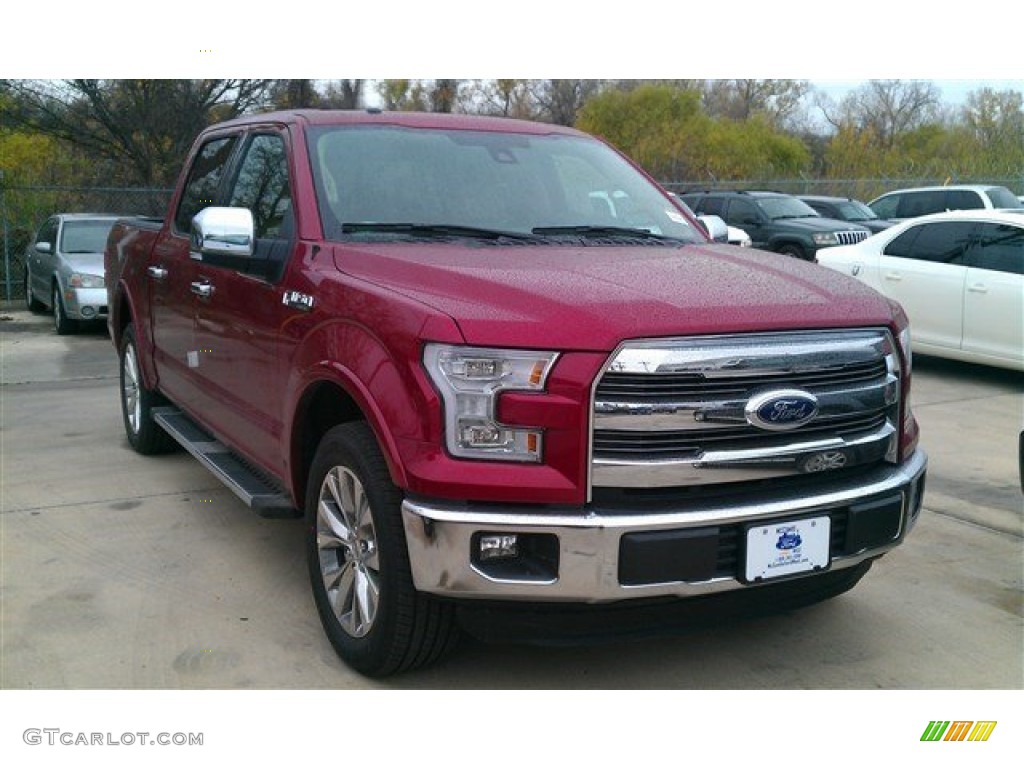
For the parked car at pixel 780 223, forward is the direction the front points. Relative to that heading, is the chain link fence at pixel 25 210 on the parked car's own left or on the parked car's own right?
on the parked car's own right

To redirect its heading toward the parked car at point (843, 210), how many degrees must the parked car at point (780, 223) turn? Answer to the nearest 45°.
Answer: approximately 135° to its left

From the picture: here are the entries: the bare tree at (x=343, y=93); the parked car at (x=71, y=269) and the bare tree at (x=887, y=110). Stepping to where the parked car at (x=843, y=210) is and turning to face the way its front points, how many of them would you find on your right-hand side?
2

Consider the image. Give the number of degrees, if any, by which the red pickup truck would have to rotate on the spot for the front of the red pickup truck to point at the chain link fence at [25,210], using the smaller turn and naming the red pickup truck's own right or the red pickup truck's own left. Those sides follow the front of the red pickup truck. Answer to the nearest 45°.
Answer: approximately 180°

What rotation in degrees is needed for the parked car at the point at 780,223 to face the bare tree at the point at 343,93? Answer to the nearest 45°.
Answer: approximately 135° to its right

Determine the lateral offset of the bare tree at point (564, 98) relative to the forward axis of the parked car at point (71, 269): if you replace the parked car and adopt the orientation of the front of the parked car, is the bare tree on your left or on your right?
on your left
